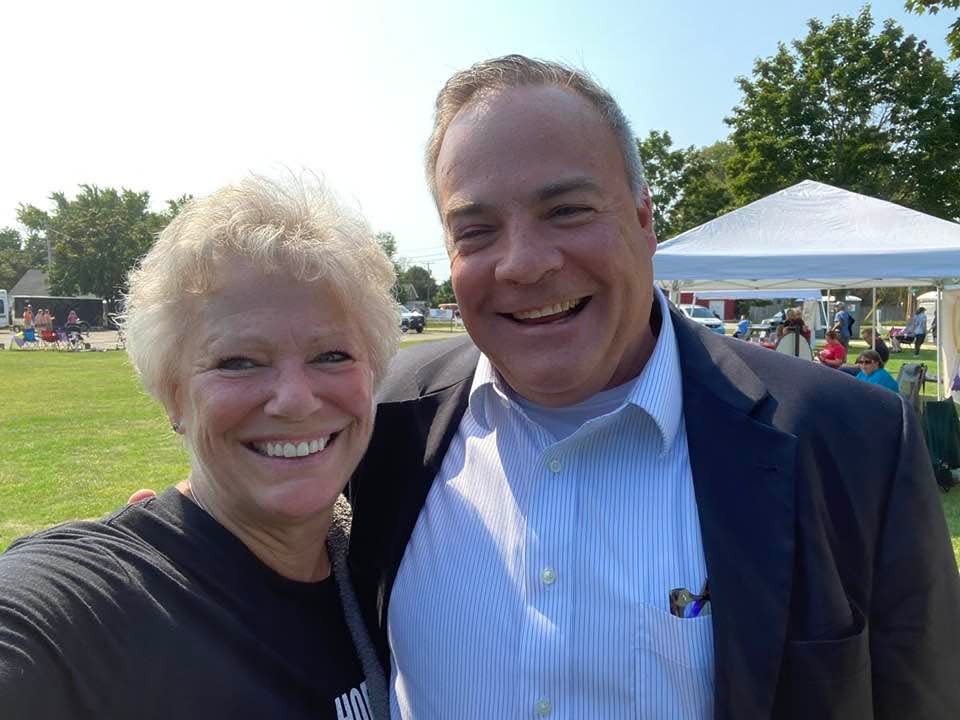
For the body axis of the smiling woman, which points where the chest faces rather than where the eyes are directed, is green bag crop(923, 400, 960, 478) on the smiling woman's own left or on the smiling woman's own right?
on the smiling woman's own left

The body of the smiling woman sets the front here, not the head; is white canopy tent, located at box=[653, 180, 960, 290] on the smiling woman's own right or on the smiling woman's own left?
on the smiling woman's own left

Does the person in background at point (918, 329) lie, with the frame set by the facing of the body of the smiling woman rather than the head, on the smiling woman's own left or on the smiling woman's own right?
on the smiling woman's own left

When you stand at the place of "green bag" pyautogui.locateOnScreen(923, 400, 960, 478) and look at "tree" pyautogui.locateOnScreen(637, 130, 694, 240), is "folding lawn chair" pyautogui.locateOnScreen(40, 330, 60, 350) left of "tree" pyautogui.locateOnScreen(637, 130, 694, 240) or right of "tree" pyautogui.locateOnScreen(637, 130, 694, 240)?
left

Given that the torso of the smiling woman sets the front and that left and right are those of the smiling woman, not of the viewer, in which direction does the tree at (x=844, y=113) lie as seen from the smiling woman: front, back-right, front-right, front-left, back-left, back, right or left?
left

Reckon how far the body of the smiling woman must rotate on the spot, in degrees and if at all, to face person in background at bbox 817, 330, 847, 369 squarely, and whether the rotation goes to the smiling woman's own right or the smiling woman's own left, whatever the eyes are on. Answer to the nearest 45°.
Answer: approximately 90° to the smiling woman's own left

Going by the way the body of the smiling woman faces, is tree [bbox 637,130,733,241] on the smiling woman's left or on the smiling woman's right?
on the smiling woman's left

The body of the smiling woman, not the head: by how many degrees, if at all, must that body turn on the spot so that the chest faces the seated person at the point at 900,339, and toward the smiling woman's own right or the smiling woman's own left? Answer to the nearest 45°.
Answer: approximately 90° to the smiling woman's own left

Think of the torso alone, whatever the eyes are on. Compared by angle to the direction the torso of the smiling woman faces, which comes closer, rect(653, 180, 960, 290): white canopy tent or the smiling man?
the smiling man

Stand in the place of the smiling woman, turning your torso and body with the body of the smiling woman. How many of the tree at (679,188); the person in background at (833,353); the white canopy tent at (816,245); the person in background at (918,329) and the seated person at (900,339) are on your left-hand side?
5
